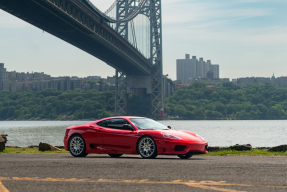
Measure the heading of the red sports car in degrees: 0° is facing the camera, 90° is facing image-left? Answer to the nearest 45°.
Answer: approximately 315°
